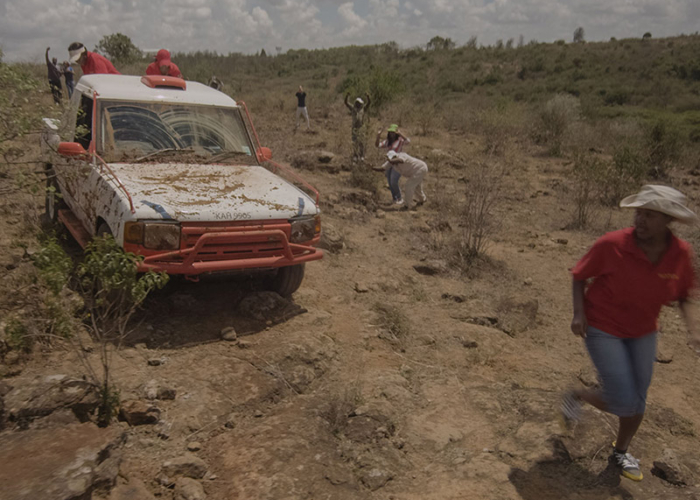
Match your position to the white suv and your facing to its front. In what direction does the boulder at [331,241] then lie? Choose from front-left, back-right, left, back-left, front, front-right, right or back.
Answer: left

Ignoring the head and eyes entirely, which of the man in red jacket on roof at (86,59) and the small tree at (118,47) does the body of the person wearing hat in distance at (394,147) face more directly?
the man in red jacket on roof

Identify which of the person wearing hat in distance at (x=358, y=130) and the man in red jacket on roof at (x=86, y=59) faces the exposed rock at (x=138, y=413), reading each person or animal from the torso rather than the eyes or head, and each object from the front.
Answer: the person wearing hat in distance

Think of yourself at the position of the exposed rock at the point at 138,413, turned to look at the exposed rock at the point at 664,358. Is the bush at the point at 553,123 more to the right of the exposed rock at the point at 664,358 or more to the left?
left

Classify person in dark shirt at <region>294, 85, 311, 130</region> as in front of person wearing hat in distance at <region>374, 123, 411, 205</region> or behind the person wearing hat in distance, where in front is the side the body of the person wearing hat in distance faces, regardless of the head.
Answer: behind

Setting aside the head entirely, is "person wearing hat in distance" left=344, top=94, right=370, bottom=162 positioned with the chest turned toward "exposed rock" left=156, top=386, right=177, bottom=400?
yes

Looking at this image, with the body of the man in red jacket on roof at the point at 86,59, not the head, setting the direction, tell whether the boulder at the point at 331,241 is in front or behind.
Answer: behind
